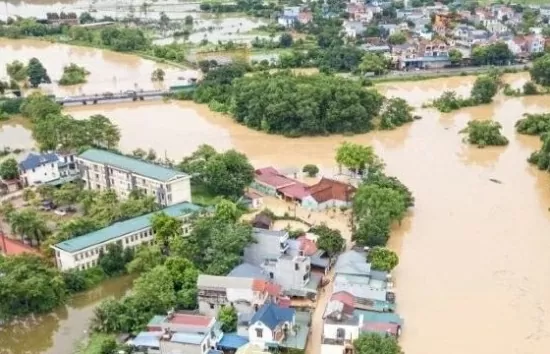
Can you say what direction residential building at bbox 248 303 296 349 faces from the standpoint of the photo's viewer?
facing the viewer and to the right of the viewer

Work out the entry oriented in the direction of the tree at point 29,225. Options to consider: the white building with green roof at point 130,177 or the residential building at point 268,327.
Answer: the white building with green roof

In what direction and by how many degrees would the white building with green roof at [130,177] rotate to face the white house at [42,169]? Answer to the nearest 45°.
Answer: approximately 90° to its right

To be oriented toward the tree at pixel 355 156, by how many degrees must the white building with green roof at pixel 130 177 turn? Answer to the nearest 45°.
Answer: approximately 135° to its left

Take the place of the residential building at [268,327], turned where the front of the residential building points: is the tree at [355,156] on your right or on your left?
on your left

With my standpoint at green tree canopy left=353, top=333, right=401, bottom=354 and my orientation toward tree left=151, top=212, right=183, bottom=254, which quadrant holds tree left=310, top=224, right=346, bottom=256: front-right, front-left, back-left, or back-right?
front-right

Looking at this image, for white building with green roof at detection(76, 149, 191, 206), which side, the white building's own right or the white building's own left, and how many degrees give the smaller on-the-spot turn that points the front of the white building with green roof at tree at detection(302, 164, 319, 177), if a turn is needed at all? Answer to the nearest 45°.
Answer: approximately 135° to the white building's own left

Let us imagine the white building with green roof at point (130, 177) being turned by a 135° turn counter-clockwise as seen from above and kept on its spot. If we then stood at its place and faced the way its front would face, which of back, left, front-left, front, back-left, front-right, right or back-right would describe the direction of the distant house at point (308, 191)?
front

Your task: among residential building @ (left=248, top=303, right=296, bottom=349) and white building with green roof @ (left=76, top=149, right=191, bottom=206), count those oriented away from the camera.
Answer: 0

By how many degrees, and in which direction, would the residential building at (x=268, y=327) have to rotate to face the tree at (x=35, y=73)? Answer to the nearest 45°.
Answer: approximately 180°

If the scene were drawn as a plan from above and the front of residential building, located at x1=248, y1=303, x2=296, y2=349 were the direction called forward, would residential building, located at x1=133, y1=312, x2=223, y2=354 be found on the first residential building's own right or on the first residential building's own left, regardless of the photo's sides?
on the first residential building's own right

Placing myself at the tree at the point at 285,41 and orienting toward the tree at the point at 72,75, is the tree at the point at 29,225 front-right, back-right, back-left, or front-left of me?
front-left

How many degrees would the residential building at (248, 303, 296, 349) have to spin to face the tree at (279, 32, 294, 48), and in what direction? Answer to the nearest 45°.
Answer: approximately 135° to its left

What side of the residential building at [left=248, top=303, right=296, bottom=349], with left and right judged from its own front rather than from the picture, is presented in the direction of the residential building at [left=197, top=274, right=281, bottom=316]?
back
